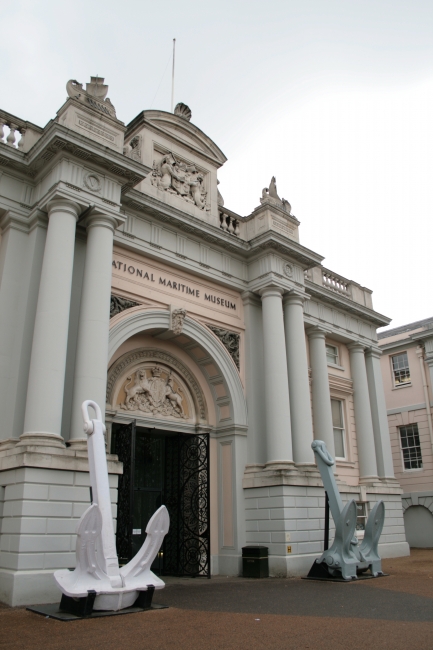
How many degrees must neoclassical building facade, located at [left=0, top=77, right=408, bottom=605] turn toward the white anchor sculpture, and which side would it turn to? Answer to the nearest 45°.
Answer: approximately 45° to its right
